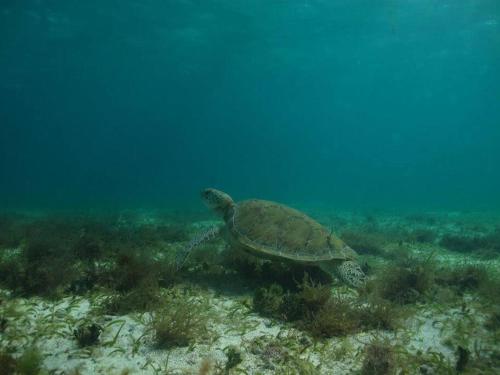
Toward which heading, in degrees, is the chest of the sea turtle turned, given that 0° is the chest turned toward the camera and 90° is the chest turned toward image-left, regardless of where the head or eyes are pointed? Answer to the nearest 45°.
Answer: approximately 90°
